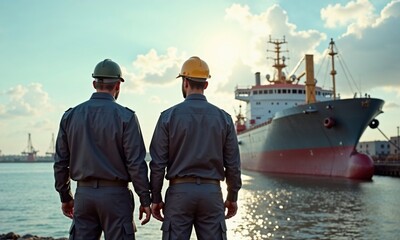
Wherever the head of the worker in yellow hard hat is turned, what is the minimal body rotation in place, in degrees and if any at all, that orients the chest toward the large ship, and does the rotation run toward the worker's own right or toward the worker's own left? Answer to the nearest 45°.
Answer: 0° — they already face it

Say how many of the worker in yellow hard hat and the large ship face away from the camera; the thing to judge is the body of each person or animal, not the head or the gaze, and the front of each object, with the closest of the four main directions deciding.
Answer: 1

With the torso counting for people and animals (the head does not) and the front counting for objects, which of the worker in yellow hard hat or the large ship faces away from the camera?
the worker in yellow hard hat

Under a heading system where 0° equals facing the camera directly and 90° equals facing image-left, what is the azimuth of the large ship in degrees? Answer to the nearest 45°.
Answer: approximately 315°

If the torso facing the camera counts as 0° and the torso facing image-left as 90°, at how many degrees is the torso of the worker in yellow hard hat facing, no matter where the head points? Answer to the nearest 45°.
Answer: approximately 180°

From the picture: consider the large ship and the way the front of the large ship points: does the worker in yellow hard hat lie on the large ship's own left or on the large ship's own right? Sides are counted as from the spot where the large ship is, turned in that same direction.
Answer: on the large ship's own right
